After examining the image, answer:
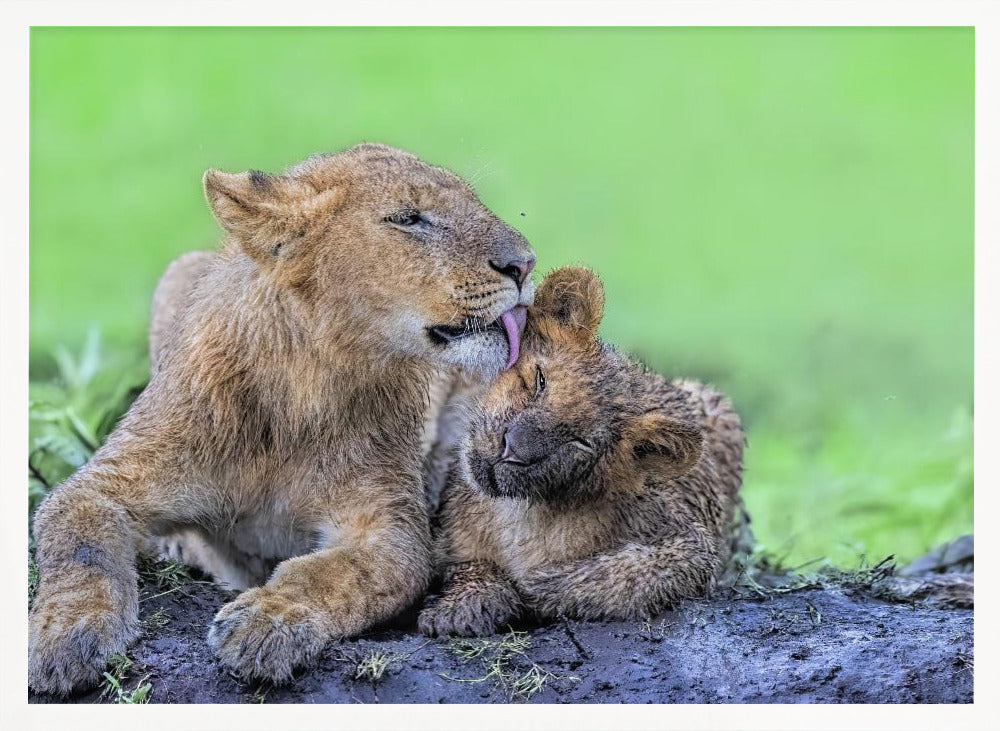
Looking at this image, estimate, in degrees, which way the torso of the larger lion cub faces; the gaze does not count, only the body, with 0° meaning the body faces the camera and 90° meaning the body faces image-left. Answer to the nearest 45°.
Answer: approximately 0°

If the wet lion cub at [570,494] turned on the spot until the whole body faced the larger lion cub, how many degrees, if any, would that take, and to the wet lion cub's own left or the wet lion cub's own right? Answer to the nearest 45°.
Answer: approximately 45° to the wet lion cub's own right

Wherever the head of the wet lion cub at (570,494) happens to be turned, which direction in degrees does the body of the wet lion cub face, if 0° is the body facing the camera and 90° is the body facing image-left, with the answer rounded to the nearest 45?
approximately 45°

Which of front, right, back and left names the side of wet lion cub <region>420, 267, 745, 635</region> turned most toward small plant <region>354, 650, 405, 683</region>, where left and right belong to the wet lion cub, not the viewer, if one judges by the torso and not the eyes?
front

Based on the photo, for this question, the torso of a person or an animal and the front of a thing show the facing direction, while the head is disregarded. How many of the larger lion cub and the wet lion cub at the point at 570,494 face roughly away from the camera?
0
